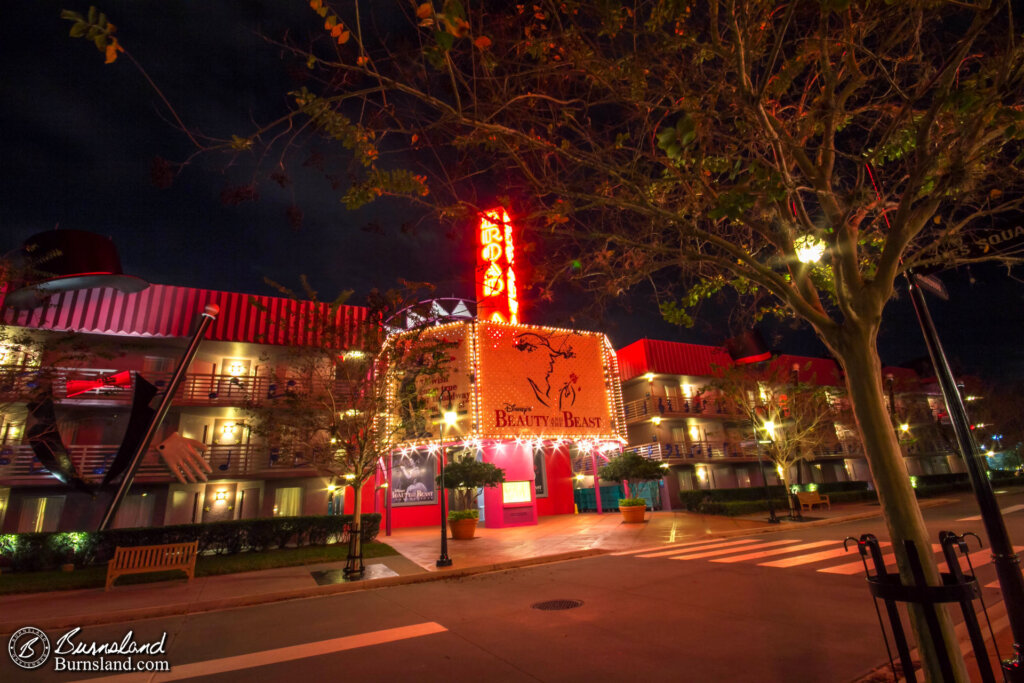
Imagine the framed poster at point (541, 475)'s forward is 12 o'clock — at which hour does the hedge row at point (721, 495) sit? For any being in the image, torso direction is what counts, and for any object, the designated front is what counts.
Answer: The hedge row is roughly at 8 o'clock from the framed poster.

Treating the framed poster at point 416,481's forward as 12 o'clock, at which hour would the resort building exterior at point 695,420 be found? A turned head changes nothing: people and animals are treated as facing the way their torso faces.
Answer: The resort building exterior is roughly at 9 o'clock from the framed poster.

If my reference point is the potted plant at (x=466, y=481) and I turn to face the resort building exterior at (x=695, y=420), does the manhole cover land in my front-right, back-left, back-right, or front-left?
back-right

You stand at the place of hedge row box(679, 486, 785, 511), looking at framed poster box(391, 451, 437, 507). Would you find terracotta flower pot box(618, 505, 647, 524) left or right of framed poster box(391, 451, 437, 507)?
left

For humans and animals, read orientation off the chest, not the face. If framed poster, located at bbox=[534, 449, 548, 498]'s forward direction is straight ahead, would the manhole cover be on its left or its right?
on its left

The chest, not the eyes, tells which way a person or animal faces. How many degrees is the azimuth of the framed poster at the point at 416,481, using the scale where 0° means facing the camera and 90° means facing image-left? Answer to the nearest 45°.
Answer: approximately 0°

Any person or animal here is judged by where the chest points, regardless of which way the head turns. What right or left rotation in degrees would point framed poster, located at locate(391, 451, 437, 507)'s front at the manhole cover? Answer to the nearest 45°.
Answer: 0° — it already faces it
